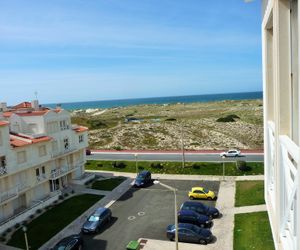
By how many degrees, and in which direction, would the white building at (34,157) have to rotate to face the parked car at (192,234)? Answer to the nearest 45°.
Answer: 0° — it already faces it

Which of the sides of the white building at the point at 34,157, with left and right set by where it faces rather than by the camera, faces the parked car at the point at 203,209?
front

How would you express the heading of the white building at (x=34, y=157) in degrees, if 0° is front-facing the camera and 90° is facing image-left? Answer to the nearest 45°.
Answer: approximately 315°

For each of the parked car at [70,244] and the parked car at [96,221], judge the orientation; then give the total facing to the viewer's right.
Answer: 0

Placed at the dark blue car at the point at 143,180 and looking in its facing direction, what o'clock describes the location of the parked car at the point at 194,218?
The parked car is roughly at 10 o'clock from the dark blue car.

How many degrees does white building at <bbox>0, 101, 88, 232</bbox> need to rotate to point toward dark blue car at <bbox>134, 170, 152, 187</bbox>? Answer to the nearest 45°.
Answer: approximately 45° to its left

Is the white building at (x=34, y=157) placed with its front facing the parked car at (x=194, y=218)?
yes

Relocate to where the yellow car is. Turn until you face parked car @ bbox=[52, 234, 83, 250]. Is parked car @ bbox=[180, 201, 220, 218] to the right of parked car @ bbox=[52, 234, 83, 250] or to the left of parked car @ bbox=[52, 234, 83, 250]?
left
